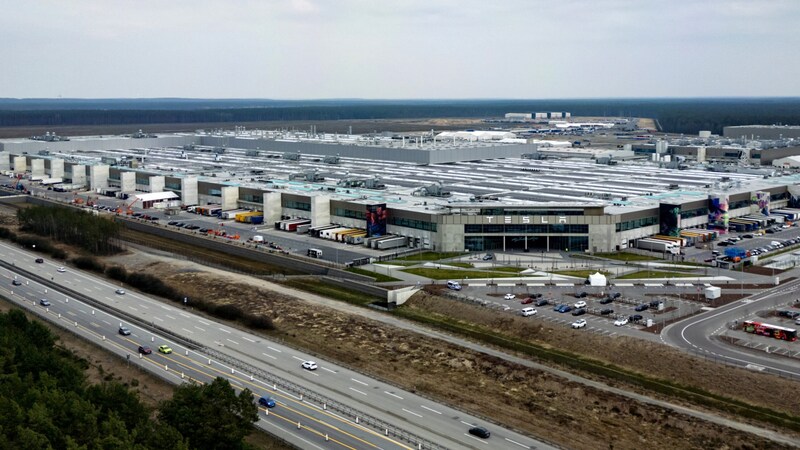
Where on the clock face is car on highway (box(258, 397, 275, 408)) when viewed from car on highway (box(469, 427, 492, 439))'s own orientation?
car on highway (box(258, 397, 275, 408)) is roughly at 11 o'clock from car on highway (box(469, 427, 492, 439)).

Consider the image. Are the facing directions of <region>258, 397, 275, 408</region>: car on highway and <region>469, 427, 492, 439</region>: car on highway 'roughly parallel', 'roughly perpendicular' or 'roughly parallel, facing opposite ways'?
roughly parallel, facing opposite ways

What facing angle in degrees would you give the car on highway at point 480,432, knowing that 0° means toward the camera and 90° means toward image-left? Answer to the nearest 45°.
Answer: approximately 135°

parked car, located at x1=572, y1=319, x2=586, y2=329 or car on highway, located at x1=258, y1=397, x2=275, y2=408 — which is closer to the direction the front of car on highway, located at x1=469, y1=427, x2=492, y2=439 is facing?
the car on highway

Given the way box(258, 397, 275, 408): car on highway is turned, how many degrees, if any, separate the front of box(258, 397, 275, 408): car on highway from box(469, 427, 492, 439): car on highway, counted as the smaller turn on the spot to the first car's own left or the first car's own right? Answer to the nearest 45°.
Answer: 0° — it already faces it

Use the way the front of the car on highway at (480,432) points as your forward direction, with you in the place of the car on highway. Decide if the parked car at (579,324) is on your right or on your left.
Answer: on your right

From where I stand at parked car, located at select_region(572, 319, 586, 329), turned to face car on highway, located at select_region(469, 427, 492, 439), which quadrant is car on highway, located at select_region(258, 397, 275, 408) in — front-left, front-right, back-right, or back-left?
front-right

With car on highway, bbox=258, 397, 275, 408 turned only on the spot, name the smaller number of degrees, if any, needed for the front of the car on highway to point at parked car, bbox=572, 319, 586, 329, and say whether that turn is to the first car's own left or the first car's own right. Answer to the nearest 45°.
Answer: approximately 90° to the first car's own left

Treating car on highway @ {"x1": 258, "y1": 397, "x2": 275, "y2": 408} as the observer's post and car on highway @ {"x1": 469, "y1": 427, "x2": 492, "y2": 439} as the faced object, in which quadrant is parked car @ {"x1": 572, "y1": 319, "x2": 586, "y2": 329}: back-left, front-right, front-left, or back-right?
front-left

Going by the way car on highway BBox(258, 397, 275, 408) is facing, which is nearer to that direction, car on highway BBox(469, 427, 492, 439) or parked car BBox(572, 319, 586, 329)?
the car on highway
